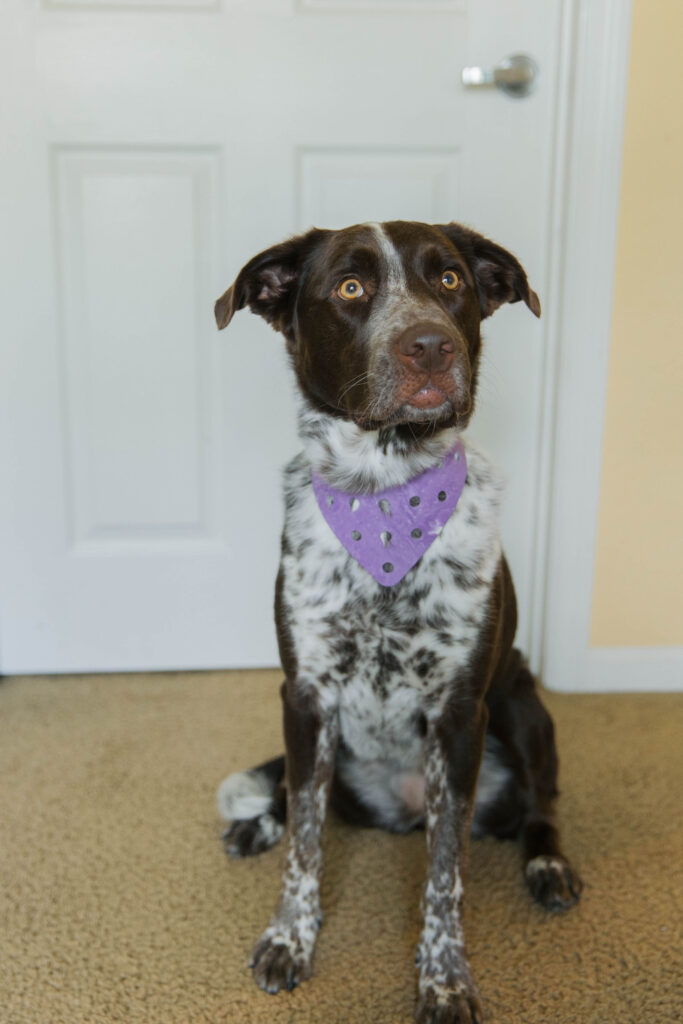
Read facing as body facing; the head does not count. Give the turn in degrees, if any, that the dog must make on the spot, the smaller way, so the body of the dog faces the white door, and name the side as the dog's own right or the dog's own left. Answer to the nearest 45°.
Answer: approximately 135° to the dog's own right

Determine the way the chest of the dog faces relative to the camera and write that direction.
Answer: toward the camera
